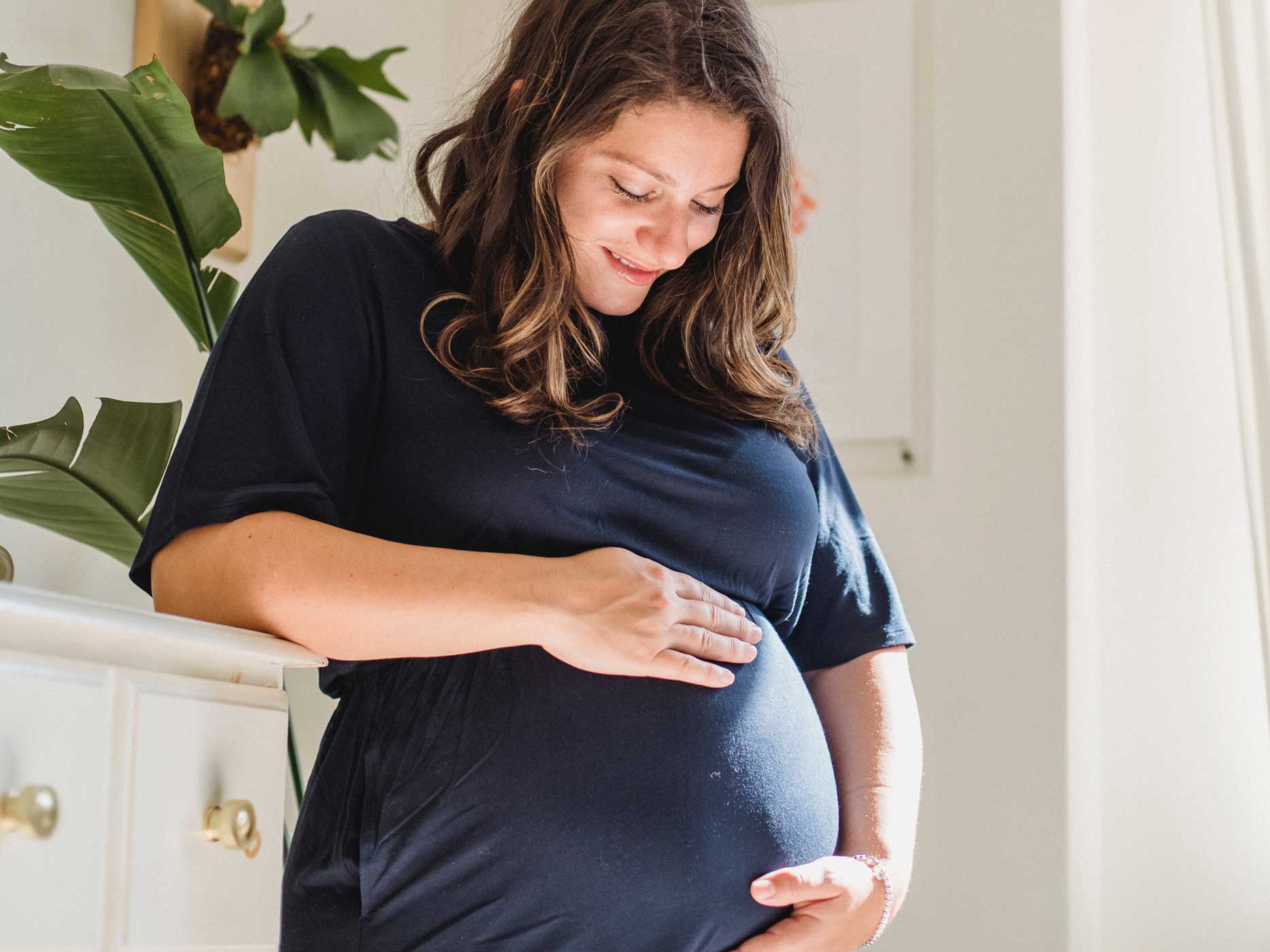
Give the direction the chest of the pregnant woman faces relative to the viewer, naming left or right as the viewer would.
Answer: facing the viewer and to the right of the viewer

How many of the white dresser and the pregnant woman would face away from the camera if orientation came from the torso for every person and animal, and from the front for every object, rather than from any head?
0

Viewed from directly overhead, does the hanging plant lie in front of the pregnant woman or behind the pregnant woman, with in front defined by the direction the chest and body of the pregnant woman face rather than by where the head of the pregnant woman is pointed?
behind

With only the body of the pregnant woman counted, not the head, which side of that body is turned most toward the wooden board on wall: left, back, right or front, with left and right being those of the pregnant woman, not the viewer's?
back

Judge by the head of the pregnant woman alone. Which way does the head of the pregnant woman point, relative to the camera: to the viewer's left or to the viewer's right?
to the viewer's right
